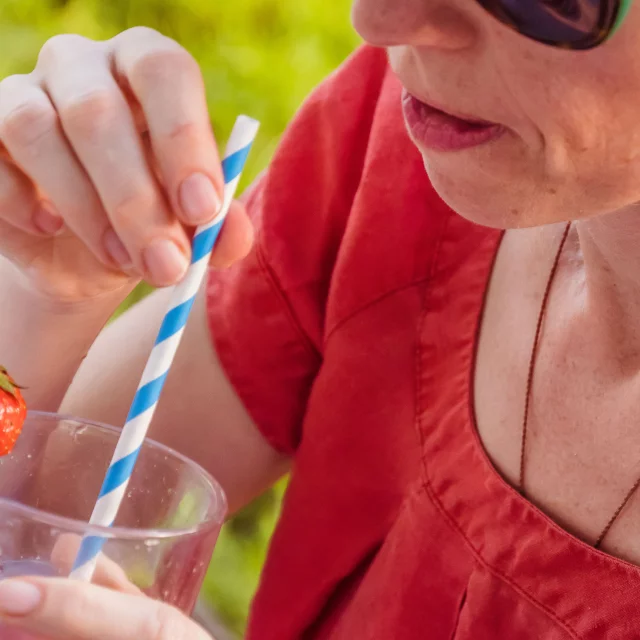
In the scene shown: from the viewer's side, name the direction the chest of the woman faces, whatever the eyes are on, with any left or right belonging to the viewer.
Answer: facing the viewer and to the left of the viewer

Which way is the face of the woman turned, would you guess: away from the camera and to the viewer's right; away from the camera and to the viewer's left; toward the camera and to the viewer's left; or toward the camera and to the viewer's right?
toward the camera and to the viewer's left
